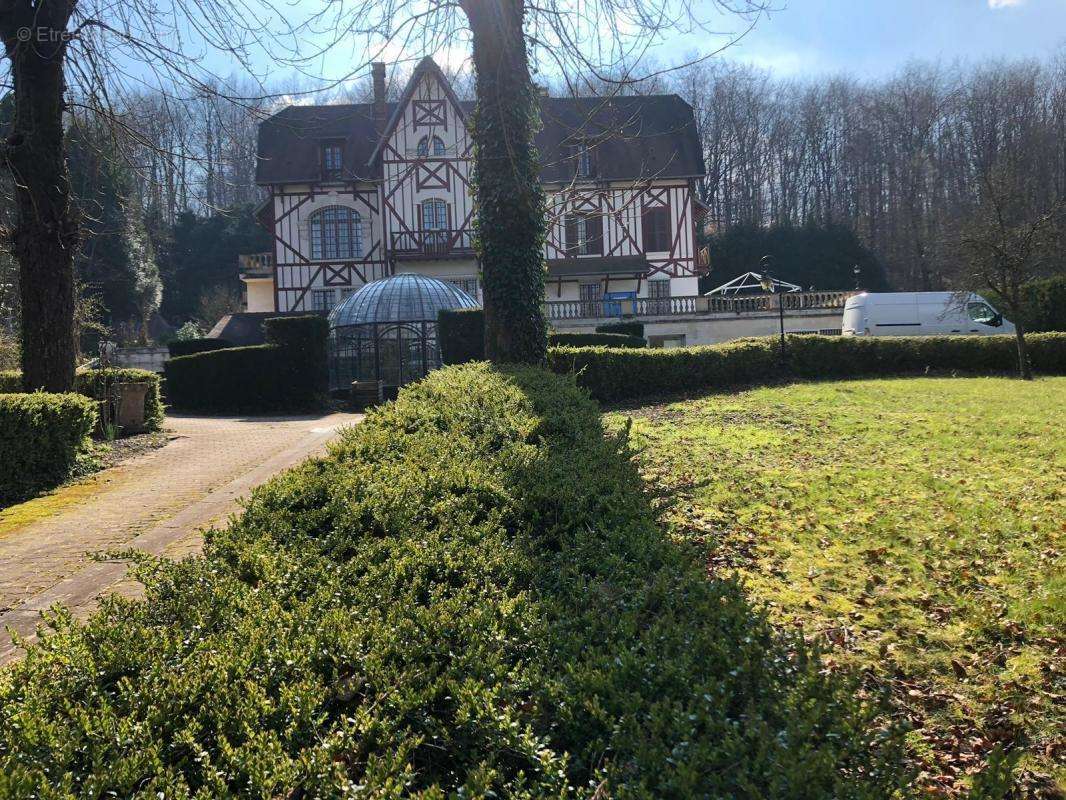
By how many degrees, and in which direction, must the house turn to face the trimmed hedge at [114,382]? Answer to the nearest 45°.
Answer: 0° — it already faces it

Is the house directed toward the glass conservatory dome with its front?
yes

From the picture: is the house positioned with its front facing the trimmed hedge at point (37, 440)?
yes

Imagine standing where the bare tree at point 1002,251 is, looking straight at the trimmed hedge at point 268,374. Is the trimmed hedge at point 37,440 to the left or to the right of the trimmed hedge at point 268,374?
left

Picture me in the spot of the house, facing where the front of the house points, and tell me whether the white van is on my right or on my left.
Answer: on my left

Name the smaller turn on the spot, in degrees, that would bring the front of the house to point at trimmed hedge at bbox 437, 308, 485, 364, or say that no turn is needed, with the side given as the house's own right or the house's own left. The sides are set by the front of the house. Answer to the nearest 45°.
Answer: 0° — it already faces it

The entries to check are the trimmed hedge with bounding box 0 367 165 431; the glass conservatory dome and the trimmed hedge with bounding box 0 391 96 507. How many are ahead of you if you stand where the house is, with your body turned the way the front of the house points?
3

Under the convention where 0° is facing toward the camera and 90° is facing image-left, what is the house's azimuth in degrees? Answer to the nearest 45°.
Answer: approximately 0°
